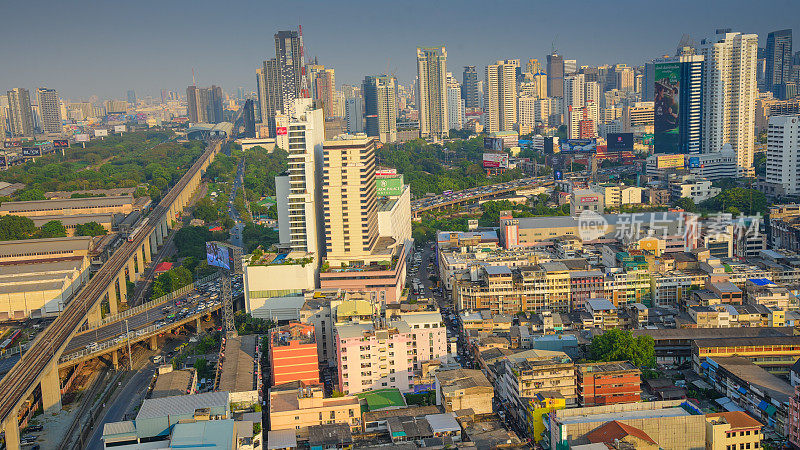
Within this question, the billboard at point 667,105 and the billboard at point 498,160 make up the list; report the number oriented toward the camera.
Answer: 2

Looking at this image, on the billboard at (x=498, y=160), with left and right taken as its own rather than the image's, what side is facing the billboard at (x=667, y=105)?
left

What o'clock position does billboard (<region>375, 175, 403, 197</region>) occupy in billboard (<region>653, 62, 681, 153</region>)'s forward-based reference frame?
billboard (<region>375, 175, 403, 197</region>) is roughly at 1 o'clock from billboard (<region>653, 62, 681, 153</region>).

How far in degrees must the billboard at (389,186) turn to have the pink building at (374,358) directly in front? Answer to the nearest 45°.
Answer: approximately 45° to its left

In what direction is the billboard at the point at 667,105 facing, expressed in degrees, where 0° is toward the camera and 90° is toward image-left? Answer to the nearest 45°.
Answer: approximately 0°

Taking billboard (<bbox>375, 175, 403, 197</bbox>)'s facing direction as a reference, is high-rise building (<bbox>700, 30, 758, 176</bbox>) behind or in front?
behind
